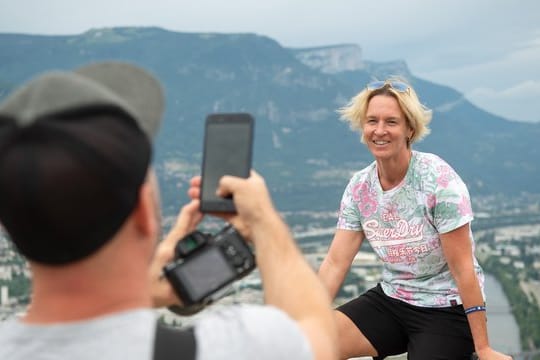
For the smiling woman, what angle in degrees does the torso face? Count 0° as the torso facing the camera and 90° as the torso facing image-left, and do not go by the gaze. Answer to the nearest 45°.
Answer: approximately 45°

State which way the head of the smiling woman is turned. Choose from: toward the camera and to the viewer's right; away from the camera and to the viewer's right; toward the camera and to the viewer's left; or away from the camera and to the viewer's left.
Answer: toward the camera and to the viewer's left

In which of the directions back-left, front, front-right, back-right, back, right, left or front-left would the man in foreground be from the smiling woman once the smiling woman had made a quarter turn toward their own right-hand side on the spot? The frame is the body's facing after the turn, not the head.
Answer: back-left

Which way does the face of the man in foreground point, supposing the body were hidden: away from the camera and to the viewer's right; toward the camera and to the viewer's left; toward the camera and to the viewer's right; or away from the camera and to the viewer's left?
away from the camera and to the viewer's right
